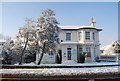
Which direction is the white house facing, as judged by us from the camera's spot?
facing the viewer

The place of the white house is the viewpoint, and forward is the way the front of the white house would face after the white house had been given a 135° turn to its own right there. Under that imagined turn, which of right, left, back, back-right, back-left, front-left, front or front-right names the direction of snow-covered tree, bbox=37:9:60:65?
left
